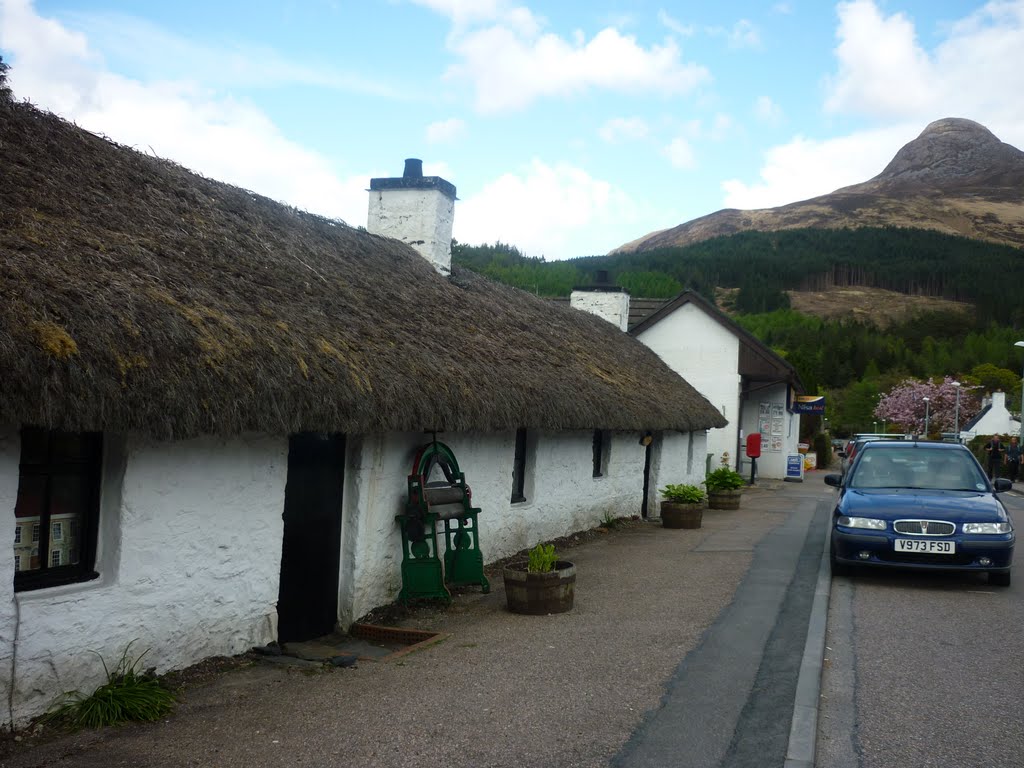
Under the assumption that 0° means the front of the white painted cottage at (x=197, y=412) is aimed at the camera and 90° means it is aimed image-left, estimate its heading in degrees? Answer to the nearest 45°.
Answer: approximately 315°

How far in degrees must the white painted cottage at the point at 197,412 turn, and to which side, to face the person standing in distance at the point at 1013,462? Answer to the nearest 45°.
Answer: approximately 90° to its left

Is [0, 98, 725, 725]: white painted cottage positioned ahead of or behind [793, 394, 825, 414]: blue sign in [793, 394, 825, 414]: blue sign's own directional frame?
ahead

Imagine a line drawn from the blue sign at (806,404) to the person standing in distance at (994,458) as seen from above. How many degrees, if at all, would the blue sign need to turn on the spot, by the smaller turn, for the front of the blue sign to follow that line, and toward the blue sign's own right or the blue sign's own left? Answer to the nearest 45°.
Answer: approximately 135° to the blue sign's own left

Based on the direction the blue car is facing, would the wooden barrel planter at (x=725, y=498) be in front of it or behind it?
behind

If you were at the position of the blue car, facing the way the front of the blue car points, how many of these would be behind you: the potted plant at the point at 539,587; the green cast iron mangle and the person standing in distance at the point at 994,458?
1

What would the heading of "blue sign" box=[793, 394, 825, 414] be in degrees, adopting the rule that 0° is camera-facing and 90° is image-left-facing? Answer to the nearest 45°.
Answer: approximately 0°

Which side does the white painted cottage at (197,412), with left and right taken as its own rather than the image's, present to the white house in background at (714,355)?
left

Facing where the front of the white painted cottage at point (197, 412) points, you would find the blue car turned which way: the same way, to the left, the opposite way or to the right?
to the right

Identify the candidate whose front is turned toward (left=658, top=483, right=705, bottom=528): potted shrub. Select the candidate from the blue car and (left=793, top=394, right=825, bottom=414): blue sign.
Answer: the blue sign

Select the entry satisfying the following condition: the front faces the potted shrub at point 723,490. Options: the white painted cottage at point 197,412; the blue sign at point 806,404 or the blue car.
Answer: the blue sign

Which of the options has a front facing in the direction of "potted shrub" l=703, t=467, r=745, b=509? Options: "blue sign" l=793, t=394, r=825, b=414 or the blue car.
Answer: the blue sign

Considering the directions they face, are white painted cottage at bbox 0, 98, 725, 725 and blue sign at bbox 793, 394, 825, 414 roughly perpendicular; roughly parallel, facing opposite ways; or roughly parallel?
roughly perpendicular
